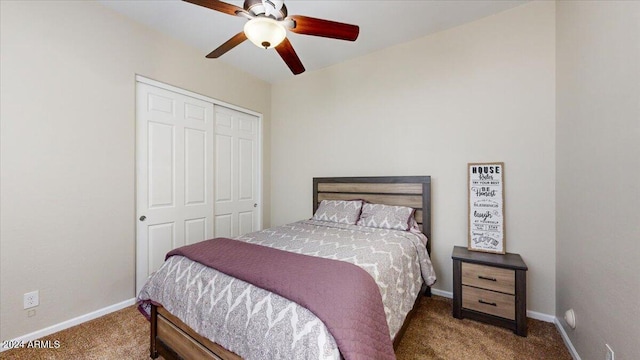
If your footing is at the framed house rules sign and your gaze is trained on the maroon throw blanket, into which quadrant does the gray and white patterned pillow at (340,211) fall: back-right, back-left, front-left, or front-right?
front-right

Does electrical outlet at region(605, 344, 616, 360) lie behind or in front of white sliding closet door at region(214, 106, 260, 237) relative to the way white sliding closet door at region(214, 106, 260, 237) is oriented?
in front

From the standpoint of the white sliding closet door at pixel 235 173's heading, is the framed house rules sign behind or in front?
in front

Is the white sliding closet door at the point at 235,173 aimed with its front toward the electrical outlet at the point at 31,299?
no

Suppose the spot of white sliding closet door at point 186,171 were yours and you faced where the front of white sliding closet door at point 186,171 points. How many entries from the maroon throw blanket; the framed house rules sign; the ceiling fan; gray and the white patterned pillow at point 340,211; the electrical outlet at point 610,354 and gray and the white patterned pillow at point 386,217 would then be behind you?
0

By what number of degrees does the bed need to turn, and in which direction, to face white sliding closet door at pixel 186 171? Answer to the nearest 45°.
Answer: approximately 90° to its right

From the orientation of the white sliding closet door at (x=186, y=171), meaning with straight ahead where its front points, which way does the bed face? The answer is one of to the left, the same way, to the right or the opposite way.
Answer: to the right

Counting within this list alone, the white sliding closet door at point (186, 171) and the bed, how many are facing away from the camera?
0

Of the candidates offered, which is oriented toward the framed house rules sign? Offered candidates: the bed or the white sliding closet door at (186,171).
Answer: the white sliding closet door

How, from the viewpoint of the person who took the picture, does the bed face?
facing the viewer and to the left of the viewer

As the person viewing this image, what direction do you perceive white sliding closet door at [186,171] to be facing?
facing the viewer and to the right of the viewer

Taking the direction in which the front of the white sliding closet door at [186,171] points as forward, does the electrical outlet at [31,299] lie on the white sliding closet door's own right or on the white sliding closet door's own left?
on the white sliding closet door's own right

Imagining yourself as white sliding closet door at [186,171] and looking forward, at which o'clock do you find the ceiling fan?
The ceiling fan is roughly at 1 o'clock from the white sliding closet door.

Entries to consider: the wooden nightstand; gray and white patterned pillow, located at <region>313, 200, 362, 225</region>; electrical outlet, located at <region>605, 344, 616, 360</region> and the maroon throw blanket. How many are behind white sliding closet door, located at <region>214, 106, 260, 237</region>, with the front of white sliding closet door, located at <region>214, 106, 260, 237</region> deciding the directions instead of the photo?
0

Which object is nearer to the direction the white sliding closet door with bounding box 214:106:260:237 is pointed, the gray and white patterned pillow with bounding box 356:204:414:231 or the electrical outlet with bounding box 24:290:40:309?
the gray and white patterned pillow

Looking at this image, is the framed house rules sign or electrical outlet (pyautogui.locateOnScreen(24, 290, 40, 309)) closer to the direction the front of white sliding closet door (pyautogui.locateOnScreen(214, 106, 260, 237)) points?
the framed house rules sign

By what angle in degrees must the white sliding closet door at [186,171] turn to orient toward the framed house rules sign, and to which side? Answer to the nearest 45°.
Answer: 0° — it already faces it

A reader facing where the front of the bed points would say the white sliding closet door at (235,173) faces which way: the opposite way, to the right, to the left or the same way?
to the left
